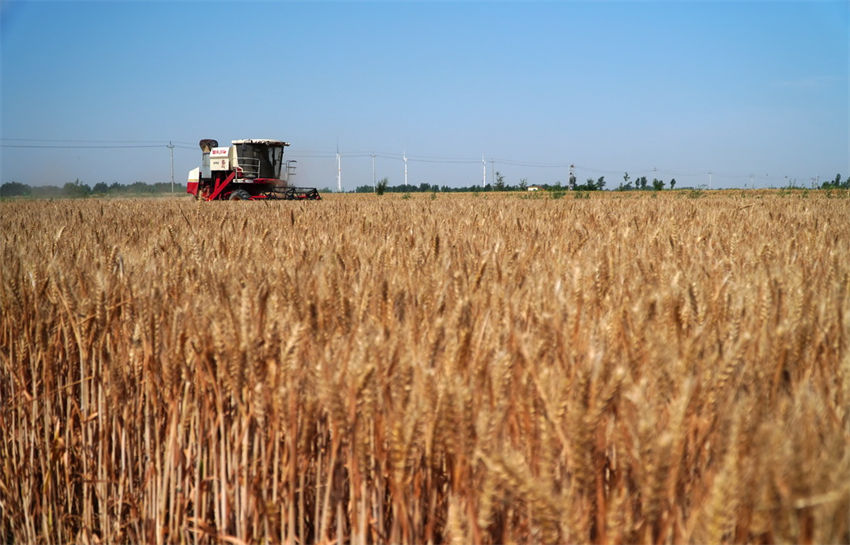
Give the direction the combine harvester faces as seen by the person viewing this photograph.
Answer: facing the viewer and to the right of the viewer
